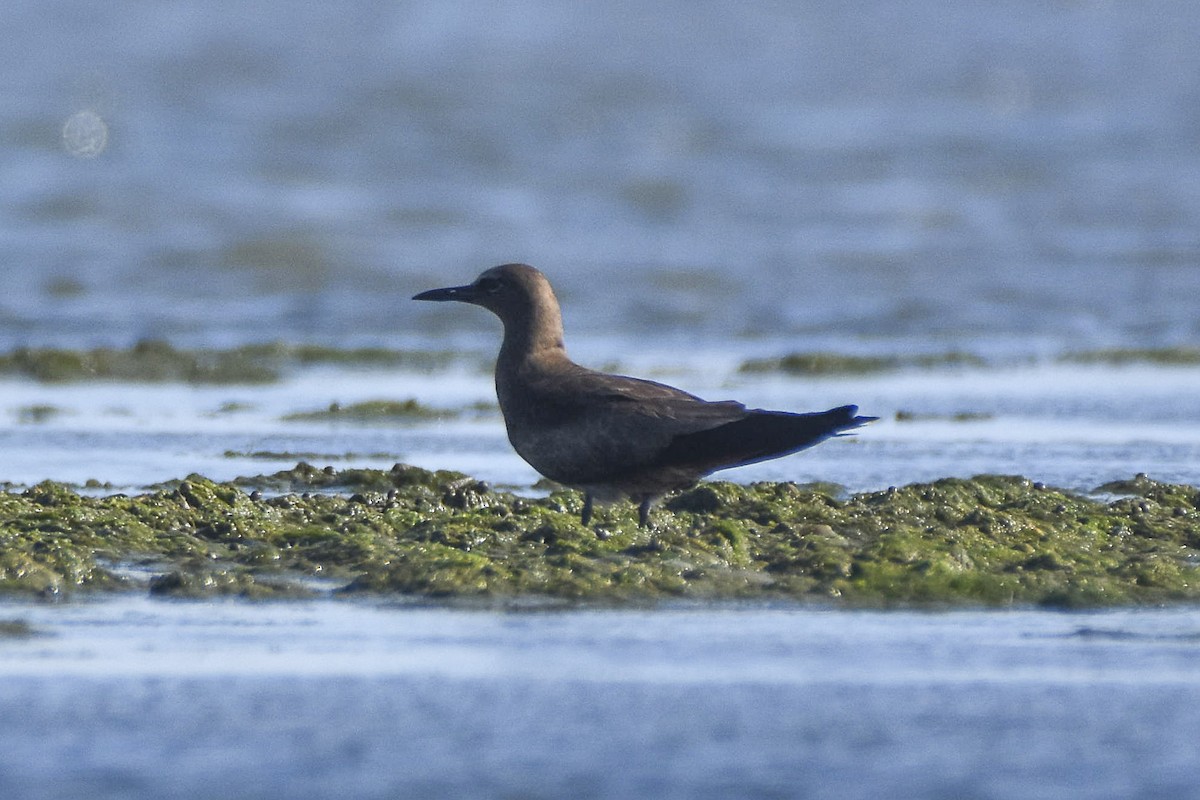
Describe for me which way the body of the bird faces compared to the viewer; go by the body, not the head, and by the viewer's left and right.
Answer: facing to the left of the viewer
